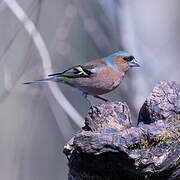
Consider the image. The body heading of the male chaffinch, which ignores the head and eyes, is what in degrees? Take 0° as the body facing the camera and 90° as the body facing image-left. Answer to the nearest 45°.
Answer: approximately 270°

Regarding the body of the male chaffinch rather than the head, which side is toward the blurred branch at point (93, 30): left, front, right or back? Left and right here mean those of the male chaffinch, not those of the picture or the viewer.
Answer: left
